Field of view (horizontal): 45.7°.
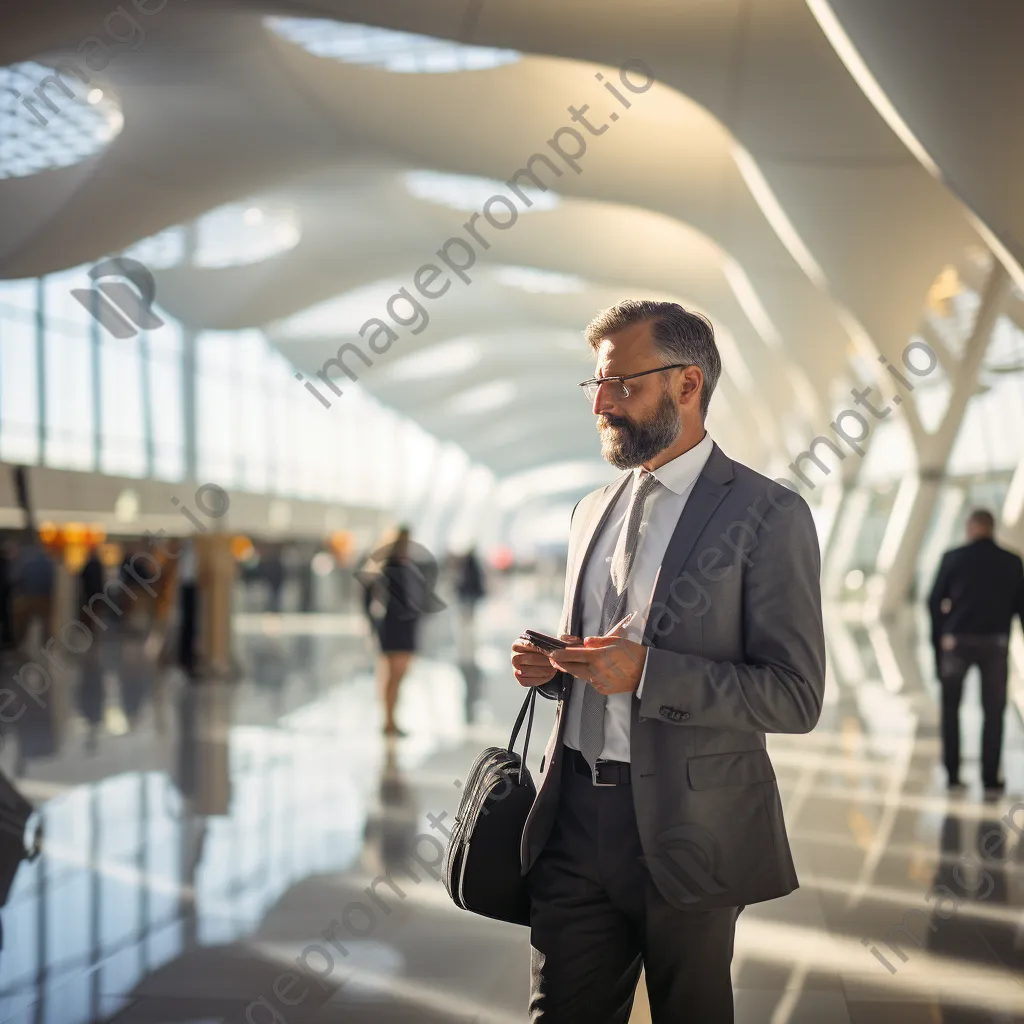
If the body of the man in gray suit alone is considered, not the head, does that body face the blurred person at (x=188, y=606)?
no

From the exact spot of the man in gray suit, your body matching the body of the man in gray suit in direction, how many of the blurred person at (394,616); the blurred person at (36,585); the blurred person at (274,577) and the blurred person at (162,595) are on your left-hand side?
0

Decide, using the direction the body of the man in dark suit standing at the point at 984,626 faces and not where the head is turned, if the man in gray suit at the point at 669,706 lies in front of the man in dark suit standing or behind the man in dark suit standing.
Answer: behind

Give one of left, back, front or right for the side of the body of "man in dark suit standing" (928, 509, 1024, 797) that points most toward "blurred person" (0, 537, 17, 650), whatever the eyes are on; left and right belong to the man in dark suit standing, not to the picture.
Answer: left

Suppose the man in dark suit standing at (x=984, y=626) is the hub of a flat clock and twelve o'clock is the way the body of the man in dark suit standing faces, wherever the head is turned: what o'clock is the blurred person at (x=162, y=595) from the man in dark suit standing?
The blurred person is roughly at 10 o'clock from the man in dark suit standing.

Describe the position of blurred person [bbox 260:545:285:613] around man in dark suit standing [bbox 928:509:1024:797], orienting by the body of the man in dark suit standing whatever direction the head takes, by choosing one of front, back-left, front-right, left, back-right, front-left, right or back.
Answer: front-left

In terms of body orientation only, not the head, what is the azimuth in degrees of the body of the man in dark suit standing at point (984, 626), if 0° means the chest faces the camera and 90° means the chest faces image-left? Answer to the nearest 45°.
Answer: approximately 180°

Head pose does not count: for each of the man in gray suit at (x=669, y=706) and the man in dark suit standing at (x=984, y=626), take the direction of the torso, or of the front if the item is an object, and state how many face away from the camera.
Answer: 1

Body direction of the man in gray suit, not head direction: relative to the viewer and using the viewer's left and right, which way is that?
facing the viewer and to the left of the viewer

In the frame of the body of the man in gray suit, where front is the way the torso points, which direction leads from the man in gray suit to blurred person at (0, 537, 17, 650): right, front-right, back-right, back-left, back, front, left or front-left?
right

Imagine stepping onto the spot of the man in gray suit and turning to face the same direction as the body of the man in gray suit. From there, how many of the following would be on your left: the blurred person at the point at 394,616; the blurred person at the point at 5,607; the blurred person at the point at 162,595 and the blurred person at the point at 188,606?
0

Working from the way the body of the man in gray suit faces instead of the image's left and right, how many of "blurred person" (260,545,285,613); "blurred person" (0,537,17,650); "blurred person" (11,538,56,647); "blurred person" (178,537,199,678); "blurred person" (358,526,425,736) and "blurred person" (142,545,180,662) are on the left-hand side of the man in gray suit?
0

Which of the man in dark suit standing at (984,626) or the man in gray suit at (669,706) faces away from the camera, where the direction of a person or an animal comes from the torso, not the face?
the man in dark suit standing

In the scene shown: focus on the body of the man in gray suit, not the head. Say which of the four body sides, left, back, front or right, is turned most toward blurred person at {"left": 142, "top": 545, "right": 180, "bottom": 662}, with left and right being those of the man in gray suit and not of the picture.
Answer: right

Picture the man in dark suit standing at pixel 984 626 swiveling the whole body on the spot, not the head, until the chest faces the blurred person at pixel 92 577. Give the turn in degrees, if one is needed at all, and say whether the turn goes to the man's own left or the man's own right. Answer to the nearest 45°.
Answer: approximately 45° to the man's own left

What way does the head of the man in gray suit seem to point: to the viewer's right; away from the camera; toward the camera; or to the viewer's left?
to the viewer's left

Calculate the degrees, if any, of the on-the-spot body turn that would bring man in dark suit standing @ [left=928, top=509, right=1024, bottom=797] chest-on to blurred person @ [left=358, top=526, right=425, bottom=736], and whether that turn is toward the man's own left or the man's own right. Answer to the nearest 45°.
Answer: approximately 90° to the man's own left
